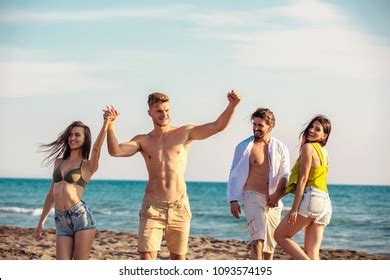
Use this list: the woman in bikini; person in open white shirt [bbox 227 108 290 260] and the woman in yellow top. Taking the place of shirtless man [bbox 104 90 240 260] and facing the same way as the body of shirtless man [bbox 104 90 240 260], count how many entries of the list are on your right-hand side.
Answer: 1

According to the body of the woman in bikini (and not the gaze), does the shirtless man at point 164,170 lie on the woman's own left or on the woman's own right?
on the woman's own left

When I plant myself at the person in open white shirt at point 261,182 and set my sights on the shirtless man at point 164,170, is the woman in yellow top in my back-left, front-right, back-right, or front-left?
back-left

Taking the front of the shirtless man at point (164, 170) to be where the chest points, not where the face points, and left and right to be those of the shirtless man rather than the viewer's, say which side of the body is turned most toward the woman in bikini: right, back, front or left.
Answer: right

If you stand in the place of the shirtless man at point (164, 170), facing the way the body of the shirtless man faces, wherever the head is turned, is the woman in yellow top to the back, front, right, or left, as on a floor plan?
left

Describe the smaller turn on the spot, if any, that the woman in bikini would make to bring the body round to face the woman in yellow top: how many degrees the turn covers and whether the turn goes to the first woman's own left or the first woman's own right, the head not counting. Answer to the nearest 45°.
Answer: approximately 135° to the first woman's own left

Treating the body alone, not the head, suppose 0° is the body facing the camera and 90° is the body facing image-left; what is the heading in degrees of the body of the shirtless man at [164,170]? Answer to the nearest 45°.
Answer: approximately 0°

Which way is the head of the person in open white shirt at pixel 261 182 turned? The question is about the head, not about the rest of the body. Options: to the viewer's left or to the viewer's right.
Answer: to the viewer's left
